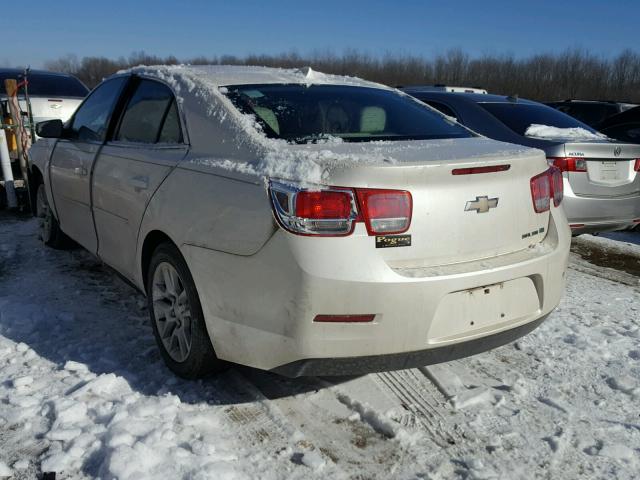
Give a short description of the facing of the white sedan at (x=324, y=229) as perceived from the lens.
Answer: facing away from the viewer and to the left of the viewer
